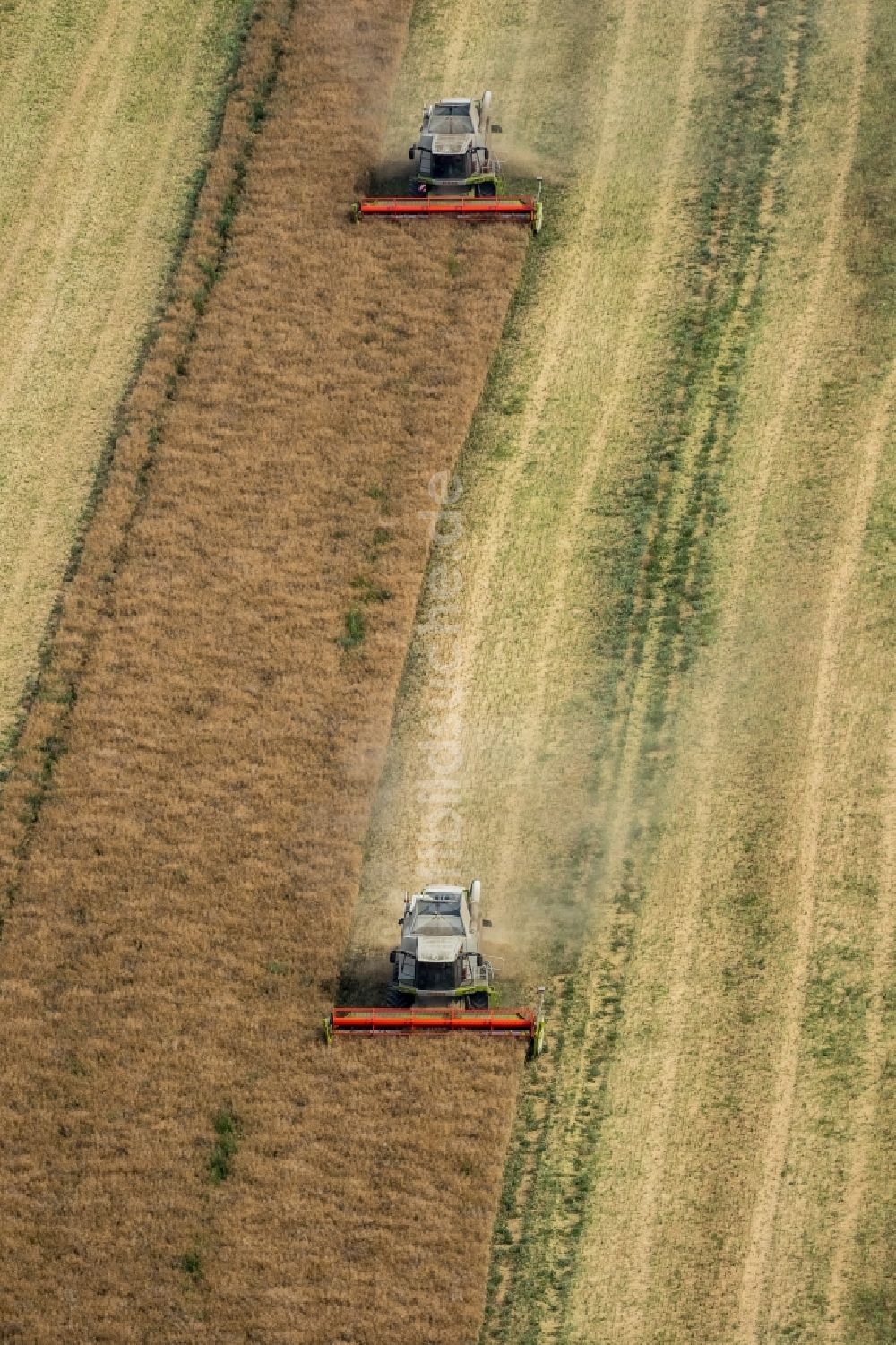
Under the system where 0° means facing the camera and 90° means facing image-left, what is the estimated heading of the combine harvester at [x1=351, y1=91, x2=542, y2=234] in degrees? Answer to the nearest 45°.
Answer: approximately 0°

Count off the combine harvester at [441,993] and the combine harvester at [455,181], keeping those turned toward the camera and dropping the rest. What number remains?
2
